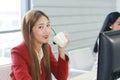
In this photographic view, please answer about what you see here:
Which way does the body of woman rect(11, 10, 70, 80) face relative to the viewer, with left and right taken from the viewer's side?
facing the viewer and to the right of the viewer
